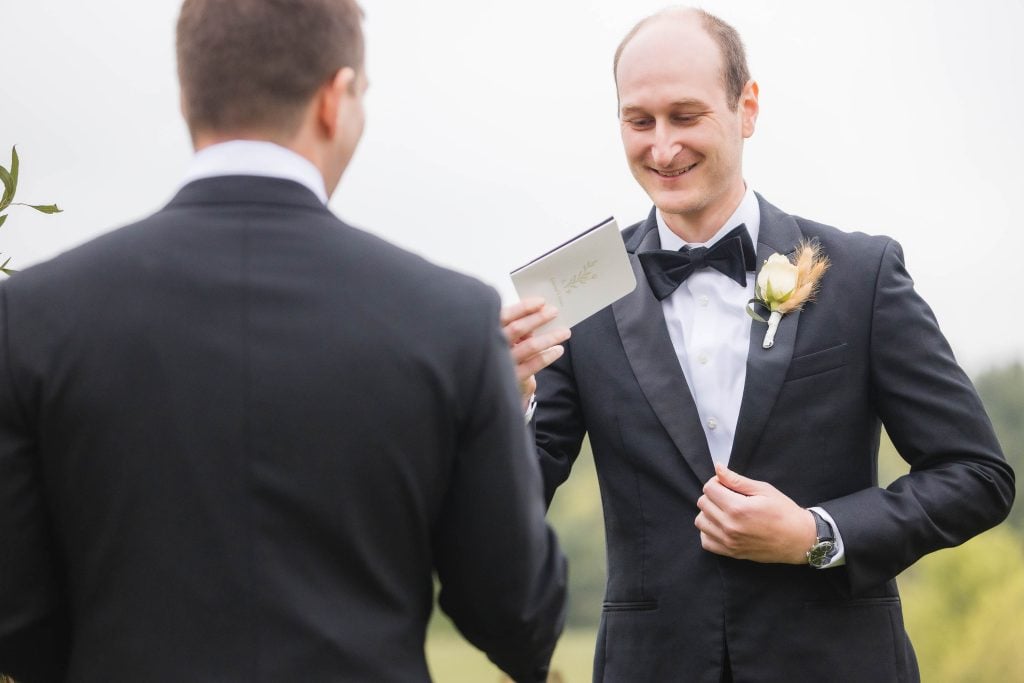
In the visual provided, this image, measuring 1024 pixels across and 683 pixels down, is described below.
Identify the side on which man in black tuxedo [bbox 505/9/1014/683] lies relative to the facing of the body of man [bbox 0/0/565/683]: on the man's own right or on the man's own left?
on the man's own right

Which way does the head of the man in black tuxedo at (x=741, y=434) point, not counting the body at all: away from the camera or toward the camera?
toward the camera

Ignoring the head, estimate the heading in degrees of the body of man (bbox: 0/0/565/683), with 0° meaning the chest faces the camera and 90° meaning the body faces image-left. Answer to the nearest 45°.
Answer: approximately 180°
